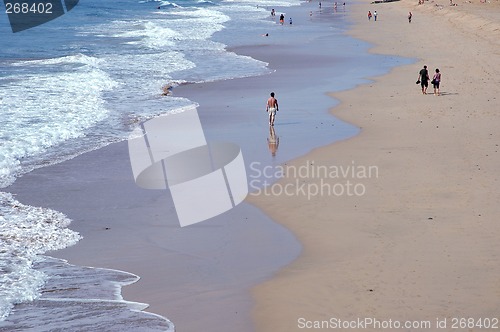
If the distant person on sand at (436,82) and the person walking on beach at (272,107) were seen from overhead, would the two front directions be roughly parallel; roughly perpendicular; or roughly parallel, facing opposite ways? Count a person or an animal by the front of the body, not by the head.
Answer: roughly parallel

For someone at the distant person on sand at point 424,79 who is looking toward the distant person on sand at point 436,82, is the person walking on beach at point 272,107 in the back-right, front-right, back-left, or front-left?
back-right

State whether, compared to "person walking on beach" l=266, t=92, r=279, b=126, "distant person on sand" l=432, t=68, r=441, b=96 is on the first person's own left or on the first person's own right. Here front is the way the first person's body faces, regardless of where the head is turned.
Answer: on the first person's own right

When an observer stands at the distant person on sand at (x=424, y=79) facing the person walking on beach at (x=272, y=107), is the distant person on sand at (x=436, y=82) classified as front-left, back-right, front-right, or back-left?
back-left

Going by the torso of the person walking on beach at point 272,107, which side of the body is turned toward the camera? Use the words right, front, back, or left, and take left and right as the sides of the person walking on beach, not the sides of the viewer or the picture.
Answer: back

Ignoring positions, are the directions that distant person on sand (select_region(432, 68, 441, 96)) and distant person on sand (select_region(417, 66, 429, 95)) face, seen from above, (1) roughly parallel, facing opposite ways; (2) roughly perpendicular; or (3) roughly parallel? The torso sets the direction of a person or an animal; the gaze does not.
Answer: roughly parallel
